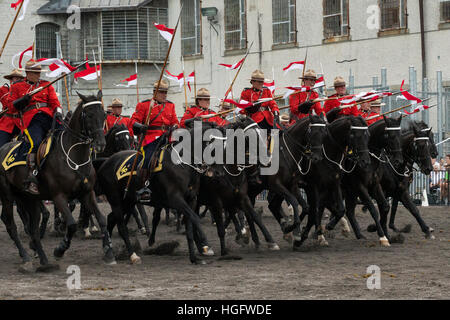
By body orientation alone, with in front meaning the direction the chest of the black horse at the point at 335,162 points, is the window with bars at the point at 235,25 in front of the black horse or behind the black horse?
behind

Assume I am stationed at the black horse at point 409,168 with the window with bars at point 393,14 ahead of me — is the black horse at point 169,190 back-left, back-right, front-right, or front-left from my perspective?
back-left

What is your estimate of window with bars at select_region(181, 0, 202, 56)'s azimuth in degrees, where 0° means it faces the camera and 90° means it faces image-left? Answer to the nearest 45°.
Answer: approximately 45°

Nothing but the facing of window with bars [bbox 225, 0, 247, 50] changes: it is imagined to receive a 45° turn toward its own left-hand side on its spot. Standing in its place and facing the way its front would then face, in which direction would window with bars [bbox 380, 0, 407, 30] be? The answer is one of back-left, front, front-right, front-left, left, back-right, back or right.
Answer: front-left

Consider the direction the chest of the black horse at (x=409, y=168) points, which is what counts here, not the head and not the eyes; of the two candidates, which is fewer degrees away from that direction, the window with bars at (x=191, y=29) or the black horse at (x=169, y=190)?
the black horse

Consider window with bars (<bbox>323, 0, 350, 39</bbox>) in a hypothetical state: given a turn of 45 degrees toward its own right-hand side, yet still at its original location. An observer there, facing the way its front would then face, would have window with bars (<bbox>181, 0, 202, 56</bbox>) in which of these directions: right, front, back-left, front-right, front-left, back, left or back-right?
front-right

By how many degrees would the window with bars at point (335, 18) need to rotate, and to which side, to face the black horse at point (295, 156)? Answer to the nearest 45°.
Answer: approximately 45° to its left
